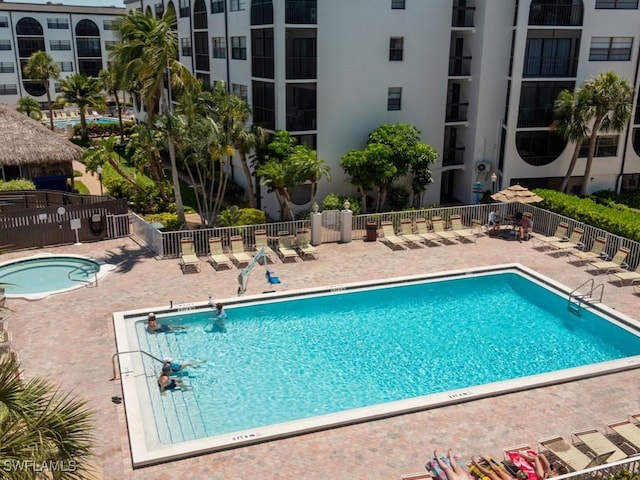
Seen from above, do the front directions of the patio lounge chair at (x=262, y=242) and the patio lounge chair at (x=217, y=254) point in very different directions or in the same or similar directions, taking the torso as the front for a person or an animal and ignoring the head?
same or similar directions

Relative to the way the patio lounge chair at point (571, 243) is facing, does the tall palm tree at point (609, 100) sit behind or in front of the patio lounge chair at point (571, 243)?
behind

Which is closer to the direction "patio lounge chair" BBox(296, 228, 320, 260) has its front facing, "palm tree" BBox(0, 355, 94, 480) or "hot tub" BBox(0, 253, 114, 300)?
the palm tree

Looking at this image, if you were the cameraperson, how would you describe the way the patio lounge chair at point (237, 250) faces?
facing the viewer and to the right of the viewer

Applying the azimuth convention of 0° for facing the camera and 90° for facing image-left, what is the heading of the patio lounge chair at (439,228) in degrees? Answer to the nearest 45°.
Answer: approximately 315°

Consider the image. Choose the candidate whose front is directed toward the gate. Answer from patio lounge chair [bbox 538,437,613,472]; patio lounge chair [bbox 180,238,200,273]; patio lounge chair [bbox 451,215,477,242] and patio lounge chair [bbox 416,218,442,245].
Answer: patio lounge chair [bbox 538,437,613,472]

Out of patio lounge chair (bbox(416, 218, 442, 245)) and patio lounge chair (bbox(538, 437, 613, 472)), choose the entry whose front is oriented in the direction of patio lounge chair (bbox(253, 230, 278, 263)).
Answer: patio lounge chair (bbox(538, 437, 613, 472))

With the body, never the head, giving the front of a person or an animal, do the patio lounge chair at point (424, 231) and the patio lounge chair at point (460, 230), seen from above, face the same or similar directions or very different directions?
same or similar directions

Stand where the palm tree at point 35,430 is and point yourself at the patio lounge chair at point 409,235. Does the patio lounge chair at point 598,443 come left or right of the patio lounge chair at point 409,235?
right

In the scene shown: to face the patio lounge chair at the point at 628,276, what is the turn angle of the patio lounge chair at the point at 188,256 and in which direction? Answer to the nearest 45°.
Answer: approximately 90° to its left

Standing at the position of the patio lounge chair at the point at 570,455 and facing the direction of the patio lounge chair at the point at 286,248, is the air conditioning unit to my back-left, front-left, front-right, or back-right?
front-right

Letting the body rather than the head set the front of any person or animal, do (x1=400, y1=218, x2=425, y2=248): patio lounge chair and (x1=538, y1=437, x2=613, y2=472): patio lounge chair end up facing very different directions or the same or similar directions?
very different directions

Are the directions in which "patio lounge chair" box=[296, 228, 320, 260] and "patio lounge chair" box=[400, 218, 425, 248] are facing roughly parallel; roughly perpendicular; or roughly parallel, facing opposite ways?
roughly parallel

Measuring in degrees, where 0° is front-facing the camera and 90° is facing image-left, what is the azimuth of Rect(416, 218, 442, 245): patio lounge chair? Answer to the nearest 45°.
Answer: approximately 315°

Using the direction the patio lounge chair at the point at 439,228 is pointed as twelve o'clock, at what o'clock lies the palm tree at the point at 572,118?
The palm tree is roughly at 9 o'clock from the patio lounge chair.

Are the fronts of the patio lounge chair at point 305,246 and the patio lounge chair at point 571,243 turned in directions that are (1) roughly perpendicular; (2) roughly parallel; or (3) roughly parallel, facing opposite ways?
roughly perpendicular

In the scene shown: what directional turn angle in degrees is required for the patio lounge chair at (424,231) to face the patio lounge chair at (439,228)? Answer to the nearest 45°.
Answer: approximately 90° to its left

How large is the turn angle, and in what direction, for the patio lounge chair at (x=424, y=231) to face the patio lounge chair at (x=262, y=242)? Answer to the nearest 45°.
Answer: approximately 90° to its right

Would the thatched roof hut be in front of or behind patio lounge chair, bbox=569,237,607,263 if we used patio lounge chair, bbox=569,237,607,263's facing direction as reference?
in front

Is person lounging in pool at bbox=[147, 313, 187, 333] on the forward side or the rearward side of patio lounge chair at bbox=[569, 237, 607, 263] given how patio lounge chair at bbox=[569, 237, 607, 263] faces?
on the forward side

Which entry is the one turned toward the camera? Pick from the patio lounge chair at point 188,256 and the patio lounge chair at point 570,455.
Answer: the patio lounge chair at point 188,256

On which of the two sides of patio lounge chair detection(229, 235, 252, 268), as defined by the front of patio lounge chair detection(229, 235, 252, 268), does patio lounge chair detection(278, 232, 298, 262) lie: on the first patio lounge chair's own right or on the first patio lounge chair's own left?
on the first patio lounge chair's own left

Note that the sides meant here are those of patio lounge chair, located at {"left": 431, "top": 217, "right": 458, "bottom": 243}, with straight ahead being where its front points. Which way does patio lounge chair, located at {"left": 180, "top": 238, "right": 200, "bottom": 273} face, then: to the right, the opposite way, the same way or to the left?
the same way

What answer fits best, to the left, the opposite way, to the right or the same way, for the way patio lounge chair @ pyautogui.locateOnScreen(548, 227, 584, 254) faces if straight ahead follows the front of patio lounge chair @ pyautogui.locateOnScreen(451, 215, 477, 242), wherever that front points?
to the right
